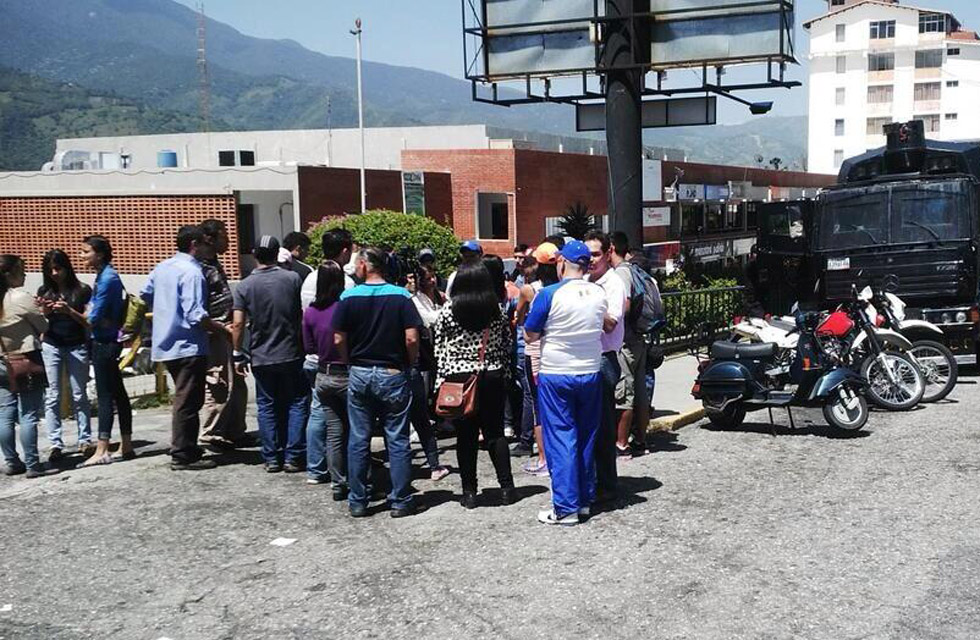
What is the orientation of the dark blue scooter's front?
to the viewer's right

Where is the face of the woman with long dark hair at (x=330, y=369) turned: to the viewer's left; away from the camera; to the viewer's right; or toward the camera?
away from the camera

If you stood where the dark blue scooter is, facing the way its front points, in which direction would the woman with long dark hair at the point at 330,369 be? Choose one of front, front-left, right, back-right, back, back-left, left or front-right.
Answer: back-right

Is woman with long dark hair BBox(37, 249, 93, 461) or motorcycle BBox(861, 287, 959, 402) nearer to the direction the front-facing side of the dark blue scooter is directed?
the motorcycle

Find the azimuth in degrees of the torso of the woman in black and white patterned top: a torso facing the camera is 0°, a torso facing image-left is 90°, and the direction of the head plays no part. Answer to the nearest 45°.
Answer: approximately 180°

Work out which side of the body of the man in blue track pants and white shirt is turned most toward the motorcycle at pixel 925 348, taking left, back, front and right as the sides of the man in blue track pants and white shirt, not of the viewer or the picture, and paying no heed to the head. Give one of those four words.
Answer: right

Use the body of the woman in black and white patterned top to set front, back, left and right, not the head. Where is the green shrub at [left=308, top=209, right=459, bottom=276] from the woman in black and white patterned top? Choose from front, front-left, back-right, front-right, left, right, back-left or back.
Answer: front

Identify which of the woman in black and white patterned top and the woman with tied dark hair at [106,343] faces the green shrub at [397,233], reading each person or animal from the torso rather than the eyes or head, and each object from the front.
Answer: the woman in black and white patterned top

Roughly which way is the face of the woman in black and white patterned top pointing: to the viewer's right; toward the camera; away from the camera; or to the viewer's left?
away from the camera

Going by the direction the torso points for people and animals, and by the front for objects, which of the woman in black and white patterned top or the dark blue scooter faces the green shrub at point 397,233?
the woman in black and white patterned top

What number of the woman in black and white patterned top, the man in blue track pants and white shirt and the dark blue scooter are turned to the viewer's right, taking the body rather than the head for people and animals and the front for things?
1
